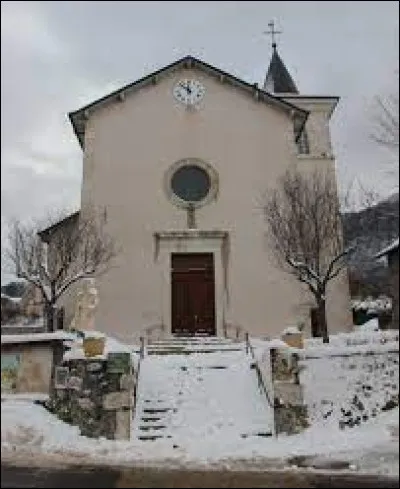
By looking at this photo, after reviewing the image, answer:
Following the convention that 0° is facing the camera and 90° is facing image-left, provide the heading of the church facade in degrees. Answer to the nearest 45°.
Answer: approximately 0°

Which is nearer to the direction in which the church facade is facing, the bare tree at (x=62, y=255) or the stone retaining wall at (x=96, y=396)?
the stone retaining wall

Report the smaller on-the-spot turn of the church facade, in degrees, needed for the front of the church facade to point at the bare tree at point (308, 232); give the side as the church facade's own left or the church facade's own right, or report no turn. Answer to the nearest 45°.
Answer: approximately 45° to the church facade's own left

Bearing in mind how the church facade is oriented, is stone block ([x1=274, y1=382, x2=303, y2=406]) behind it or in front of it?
in front

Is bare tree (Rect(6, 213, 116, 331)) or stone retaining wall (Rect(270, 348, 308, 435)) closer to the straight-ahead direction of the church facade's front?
the stone retaining wall

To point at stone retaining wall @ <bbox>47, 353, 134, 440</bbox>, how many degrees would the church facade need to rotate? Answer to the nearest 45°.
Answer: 0° — it already faces it

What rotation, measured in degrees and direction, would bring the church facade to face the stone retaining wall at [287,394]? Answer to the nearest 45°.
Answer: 0° — it already faces it

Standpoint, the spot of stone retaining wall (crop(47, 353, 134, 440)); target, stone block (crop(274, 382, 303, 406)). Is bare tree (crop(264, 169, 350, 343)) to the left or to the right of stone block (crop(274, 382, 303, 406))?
left

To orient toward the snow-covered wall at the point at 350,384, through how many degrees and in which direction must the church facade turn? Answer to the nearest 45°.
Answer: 0° — it already faces it

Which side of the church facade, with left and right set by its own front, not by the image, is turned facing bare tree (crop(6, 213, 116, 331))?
right
